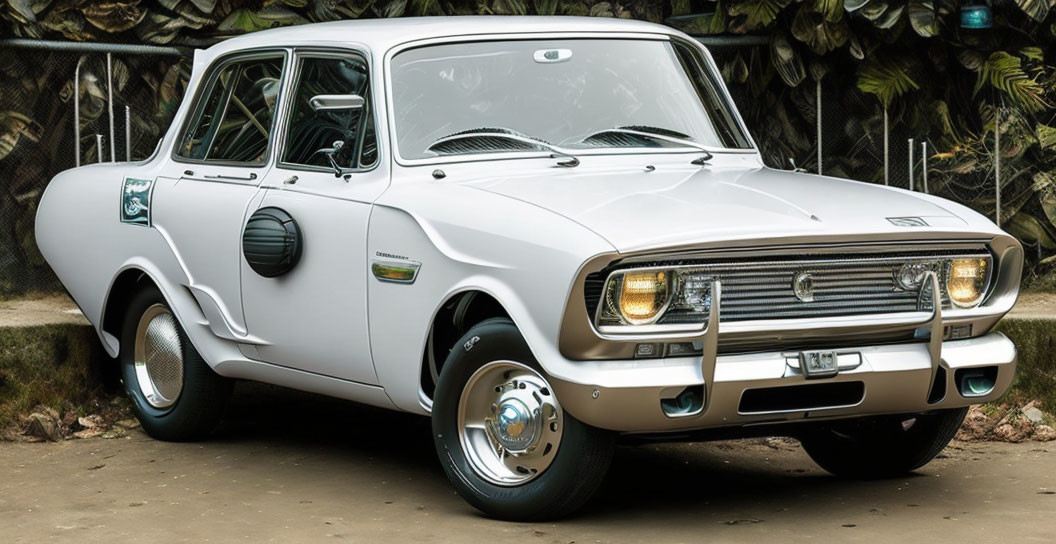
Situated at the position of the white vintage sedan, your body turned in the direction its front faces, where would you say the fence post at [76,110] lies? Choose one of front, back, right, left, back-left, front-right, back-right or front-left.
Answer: back

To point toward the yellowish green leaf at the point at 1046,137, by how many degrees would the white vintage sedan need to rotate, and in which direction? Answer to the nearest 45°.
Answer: approximately 90° to its left

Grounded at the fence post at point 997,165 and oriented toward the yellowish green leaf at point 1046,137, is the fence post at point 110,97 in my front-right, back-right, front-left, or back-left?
back-left

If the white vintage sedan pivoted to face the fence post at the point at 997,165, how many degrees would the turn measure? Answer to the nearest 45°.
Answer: approximately 90° to its left

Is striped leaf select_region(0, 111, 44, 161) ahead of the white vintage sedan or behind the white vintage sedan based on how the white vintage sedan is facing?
behind

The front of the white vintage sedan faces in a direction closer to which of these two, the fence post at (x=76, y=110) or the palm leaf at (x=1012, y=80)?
the palm leaf

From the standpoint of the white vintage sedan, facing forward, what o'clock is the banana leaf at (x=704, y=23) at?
The banana leaf is roughly at 8 o'clock from the white vintage sedan.

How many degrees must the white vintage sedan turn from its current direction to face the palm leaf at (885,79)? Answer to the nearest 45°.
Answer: approximately 90° to its left

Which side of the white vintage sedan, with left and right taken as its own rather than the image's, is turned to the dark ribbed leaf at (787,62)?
left

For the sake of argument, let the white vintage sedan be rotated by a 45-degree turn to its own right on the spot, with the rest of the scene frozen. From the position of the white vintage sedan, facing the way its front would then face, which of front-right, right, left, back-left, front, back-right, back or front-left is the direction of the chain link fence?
back-right
